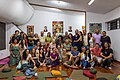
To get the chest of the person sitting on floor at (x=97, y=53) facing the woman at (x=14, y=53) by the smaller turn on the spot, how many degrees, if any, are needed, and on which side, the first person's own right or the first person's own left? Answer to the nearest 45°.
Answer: approximately 90° to the first person's own right

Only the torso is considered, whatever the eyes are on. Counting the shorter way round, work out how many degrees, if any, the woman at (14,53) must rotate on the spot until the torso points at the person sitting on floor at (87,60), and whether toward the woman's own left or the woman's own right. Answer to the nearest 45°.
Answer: approximately 45° to the woman's own left

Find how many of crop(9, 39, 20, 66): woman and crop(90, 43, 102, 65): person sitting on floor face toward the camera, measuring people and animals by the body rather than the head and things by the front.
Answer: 2

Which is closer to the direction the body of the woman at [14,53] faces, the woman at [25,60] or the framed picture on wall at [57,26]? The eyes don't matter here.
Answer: the woman

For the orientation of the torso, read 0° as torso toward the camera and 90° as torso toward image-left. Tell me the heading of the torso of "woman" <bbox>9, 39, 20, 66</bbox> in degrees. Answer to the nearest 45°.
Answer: approximately 0°

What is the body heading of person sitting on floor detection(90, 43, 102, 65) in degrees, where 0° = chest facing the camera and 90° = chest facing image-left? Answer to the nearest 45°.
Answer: approximately 0°

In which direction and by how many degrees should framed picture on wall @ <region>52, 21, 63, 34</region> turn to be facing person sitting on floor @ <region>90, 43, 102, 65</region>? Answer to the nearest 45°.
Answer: approximately 45° to its left
